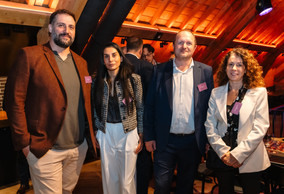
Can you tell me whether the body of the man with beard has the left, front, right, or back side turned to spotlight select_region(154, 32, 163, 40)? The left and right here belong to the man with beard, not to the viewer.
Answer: left

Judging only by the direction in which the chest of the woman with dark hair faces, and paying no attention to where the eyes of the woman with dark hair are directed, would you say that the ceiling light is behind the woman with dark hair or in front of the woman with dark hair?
behind

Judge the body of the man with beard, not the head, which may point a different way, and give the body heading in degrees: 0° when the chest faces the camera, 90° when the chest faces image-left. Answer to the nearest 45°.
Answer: approximately 315°

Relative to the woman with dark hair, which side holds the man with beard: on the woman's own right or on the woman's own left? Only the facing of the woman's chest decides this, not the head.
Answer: on the woman's own right

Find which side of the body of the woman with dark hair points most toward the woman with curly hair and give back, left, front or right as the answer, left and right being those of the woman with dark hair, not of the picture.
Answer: left

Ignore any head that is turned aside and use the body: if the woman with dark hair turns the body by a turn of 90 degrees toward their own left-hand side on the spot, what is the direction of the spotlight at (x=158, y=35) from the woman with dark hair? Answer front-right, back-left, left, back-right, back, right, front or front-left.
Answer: left

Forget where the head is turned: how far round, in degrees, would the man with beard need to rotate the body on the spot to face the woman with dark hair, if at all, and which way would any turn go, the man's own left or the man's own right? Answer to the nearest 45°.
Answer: approximately 45° to the man's own left

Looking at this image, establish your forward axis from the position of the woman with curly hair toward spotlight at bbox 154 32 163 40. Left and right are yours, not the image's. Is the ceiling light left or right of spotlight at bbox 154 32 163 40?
right

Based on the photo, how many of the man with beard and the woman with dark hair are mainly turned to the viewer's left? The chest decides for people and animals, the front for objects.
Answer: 0

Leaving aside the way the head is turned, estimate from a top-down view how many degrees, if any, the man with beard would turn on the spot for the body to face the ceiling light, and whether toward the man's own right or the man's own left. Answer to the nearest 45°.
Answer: approximately 90° to the man's own left
